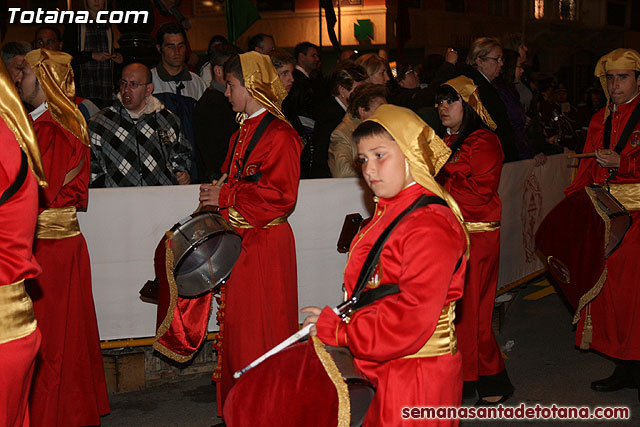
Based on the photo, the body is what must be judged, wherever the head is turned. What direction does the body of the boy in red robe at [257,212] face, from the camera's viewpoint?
to the viewer's left

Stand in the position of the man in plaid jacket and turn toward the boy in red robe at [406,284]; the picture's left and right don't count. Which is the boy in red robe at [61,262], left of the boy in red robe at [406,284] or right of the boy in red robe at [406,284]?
right

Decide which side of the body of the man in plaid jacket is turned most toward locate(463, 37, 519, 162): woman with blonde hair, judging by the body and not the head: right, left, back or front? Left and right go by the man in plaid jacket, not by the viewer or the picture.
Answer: left

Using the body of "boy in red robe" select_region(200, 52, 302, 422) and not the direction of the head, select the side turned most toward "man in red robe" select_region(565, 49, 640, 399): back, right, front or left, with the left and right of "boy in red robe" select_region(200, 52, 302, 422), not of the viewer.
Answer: back

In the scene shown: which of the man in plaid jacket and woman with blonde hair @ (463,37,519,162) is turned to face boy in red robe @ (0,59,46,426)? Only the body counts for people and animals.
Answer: the man in plaid jacket

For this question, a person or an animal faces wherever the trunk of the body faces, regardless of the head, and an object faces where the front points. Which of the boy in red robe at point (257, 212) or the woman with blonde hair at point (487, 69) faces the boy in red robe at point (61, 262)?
the boy in red robe at point (257, 212)

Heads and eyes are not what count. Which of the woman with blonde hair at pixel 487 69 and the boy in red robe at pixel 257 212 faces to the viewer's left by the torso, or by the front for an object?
the boy in red robe

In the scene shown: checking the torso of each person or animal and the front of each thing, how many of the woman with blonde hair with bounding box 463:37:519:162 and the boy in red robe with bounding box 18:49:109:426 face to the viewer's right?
1

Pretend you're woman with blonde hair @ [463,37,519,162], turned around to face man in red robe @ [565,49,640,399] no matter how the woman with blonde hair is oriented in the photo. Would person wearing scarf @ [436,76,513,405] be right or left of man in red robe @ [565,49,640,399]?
right
